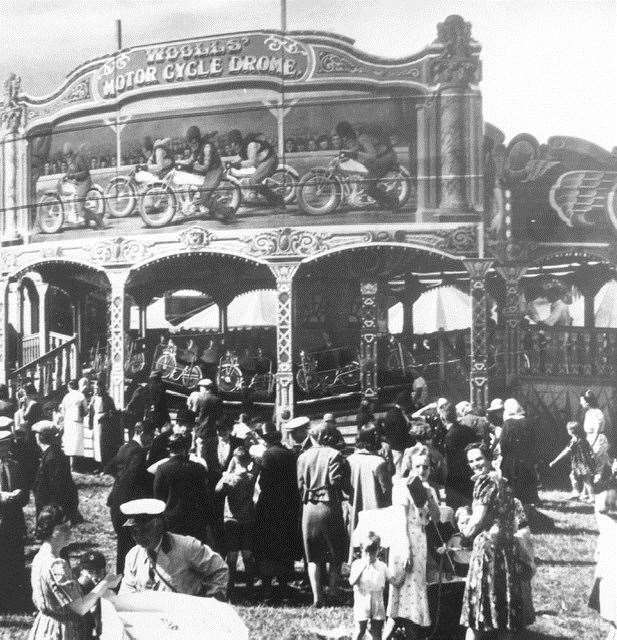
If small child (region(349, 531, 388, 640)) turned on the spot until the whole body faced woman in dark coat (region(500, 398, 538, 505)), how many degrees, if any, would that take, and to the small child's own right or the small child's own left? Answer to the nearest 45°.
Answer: approximately 135° to the small child's own left

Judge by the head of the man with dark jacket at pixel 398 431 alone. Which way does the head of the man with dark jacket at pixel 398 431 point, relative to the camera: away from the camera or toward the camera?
away from the camera

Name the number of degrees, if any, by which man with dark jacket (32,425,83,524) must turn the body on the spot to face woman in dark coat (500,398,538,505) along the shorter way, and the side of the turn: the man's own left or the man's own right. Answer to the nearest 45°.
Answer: approximately 135° to the man's own right
